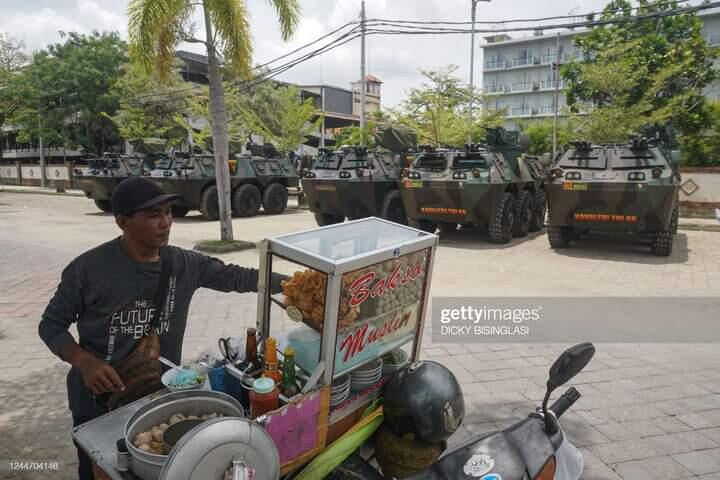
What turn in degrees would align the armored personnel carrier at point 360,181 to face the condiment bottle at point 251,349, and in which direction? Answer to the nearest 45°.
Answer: approximately 45° to its left

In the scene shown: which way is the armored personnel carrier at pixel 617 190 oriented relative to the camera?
toward the camera

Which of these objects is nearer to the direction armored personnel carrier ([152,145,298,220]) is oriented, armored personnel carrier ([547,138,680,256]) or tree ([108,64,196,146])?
the armored personnel carrier

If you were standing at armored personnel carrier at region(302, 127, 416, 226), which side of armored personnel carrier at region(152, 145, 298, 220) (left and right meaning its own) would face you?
left

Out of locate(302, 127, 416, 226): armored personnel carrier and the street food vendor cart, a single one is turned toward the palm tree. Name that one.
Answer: the armored personnel carrier

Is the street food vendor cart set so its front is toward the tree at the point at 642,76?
no

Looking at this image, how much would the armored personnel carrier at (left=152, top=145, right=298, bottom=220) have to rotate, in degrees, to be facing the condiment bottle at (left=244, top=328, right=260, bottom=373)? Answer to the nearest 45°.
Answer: approximately 45° to its left

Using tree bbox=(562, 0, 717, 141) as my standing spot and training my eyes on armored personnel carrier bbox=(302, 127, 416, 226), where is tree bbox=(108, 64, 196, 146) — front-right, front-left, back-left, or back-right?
front-right

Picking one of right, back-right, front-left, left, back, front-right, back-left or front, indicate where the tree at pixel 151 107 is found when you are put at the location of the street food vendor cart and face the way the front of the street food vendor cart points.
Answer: back-left

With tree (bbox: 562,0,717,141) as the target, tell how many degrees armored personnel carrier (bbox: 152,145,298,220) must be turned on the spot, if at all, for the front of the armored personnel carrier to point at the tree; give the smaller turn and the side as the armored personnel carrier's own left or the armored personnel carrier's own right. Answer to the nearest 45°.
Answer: approximately 135° to the armored personnel carrier's own left

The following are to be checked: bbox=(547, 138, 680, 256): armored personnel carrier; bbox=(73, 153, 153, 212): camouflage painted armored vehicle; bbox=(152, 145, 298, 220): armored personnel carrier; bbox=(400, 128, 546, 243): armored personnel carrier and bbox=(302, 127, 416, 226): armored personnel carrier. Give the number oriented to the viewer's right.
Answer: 0

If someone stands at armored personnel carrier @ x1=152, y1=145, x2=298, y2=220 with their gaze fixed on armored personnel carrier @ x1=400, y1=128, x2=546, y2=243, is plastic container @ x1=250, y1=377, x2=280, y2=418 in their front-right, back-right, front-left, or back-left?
front-right

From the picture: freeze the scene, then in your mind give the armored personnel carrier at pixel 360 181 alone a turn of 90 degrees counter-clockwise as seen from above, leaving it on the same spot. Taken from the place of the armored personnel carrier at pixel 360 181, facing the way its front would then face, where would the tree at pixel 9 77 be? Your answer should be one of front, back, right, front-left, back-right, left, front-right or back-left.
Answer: back

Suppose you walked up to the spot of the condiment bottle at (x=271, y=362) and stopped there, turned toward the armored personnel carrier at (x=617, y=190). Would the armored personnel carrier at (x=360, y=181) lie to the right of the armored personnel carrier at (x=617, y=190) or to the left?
left

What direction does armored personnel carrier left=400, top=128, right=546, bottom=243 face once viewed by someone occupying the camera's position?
facing the viewer and to the left of the viewer

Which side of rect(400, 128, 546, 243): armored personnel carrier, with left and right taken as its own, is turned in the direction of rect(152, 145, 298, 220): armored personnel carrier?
right

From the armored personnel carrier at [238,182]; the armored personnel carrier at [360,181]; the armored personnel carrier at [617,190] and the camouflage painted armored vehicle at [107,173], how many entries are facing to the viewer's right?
0

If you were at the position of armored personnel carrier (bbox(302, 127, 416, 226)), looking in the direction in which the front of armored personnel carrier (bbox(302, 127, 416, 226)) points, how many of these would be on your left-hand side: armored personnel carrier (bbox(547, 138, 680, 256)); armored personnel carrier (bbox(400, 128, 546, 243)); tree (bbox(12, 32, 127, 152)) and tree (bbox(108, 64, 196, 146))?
2

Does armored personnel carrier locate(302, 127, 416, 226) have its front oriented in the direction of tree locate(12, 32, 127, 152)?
no

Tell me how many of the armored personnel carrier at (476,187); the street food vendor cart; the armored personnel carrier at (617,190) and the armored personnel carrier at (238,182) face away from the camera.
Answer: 0
